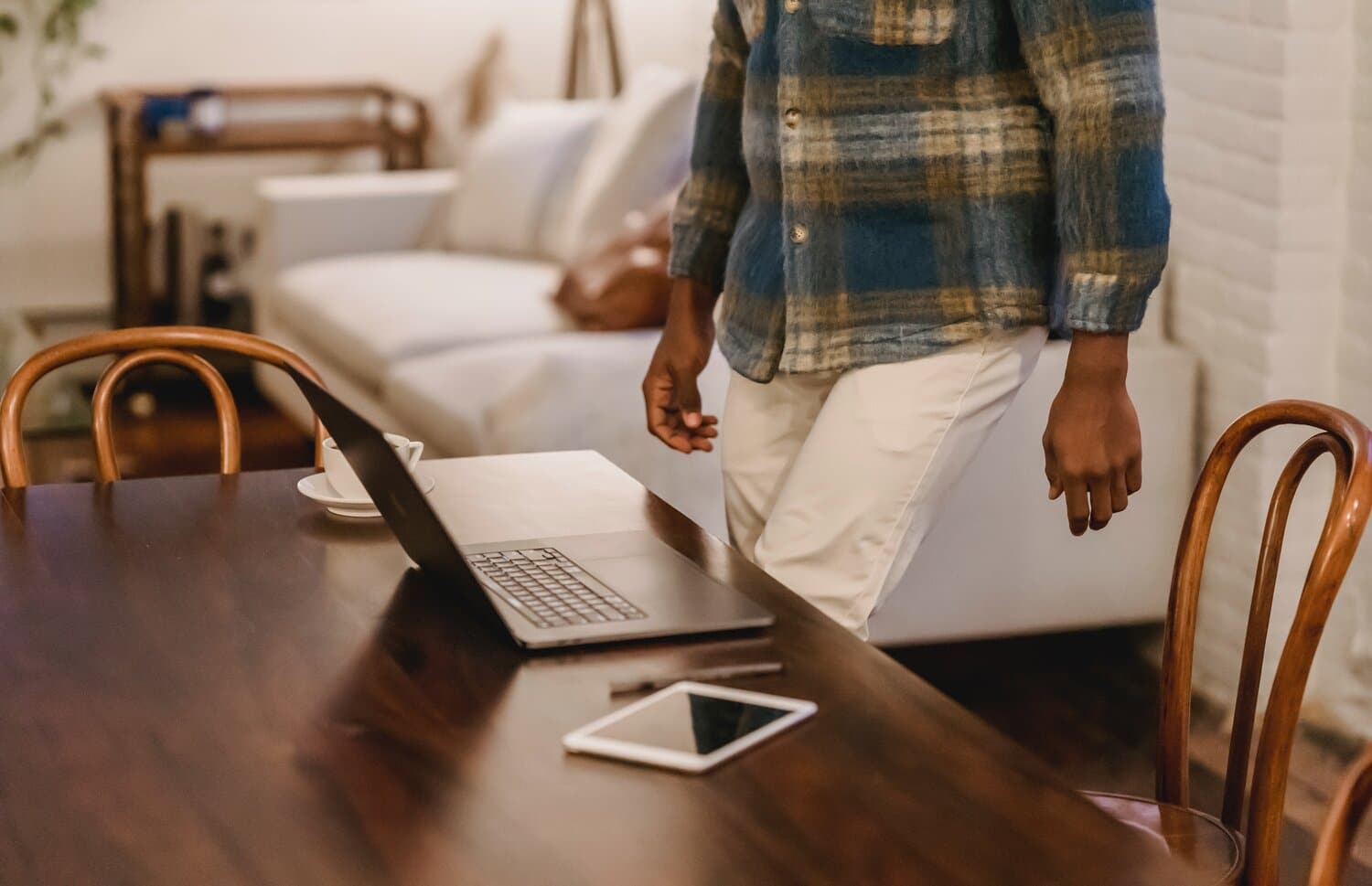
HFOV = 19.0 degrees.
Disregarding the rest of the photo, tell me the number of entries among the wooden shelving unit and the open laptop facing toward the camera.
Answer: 1

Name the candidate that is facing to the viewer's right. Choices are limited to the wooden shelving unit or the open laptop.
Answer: the open laptop

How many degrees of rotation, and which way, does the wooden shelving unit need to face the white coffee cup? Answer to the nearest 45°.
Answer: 0° — it already faces it

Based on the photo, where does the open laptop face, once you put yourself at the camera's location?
facing to the right of the viewer

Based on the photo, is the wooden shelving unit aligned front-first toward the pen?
yes

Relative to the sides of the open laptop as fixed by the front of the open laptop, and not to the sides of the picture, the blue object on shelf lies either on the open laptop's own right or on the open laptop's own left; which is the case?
on the open laptop's own left

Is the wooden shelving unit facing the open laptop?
yes

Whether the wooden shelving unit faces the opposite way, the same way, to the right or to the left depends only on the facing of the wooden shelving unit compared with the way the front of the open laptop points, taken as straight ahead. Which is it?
to the right

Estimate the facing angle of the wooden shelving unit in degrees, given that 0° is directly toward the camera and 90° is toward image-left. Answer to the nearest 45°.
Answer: approximately 0°

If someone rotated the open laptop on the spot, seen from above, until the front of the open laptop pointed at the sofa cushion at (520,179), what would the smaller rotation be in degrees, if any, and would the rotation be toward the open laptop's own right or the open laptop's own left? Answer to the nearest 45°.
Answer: approximately 90° to the open laptop's own left
